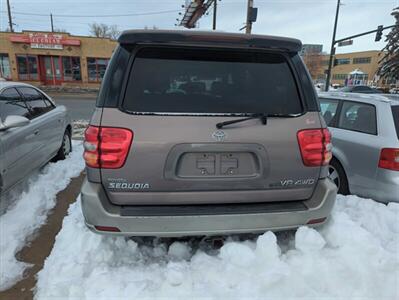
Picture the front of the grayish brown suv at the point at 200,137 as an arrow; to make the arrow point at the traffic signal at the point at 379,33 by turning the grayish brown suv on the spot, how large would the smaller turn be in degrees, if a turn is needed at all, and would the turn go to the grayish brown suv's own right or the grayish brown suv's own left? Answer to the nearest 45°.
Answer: approximately 45° to the grayish brown suv's own right

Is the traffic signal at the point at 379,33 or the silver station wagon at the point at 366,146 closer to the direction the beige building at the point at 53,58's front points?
the silver station wagon

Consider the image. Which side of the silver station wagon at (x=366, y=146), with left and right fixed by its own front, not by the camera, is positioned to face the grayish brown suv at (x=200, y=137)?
left

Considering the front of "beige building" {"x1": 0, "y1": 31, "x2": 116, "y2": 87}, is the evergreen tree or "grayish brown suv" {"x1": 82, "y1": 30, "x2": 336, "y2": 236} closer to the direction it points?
the grayish brown suv

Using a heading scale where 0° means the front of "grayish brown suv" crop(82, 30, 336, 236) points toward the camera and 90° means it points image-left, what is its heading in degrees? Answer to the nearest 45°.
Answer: approximately 180°

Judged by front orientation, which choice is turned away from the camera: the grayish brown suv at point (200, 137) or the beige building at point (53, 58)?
the grayish brown suv

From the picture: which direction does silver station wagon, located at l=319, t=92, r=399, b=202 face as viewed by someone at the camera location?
facing away from the viewer and to the left of the viewer

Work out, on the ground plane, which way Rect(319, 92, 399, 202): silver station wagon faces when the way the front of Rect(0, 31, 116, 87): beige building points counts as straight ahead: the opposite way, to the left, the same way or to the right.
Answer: the opposite way

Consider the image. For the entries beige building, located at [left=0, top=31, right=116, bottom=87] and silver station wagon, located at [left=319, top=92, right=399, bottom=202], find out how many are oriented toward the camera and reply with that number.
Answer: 1

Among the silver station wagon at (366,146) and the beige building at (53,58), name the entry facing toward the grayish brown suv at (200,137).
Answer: the beige building

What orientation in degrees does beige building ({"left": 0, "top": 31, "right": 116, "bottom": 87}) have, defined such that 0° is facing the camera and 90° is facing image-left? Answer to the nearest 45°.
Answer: approximately 0°
